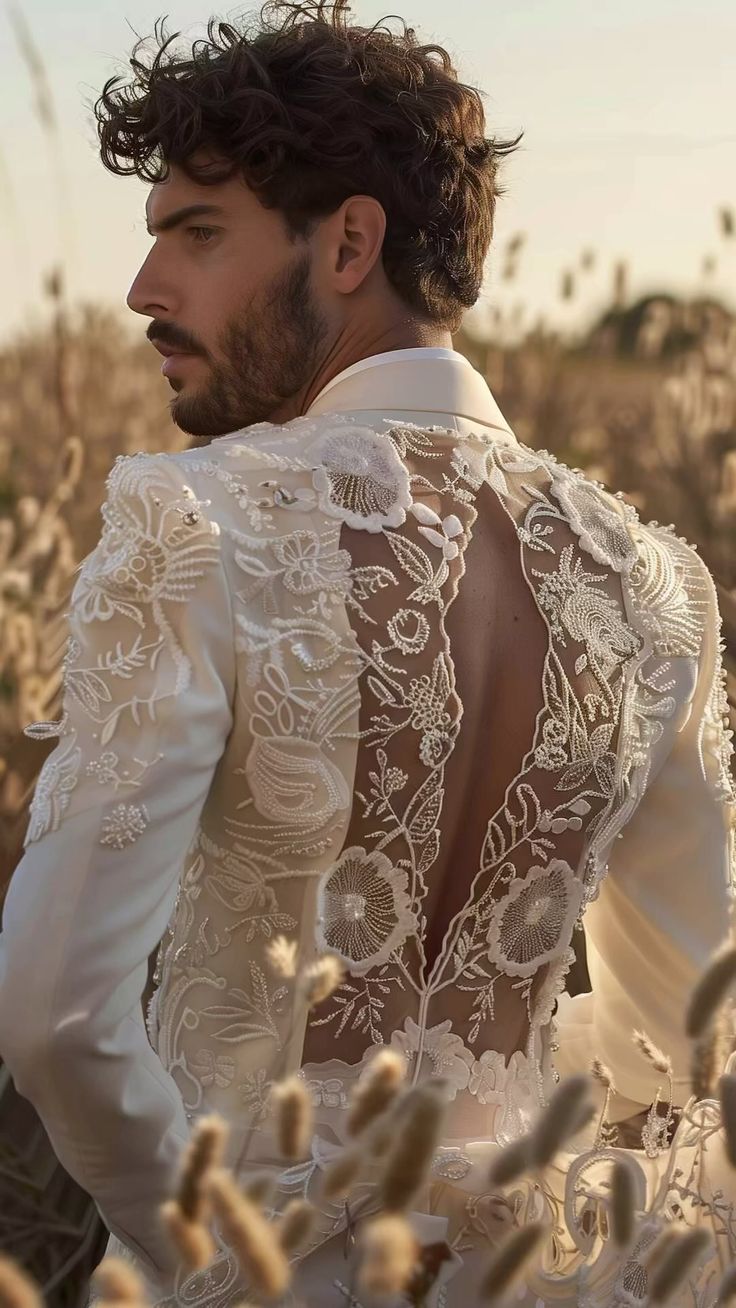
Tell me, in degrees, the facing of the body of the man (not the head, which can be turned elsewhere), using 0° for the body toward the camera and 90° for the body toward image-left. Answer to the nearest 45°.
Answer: approximately 135°

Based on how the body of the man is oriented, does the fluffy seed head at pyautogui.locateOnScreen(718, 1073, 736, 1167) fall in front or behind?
behind

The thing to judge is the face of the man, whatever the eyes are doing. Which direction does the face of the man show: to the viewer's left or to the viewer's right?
to the viewer's left
